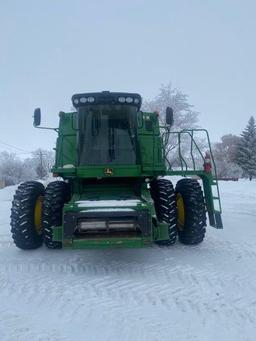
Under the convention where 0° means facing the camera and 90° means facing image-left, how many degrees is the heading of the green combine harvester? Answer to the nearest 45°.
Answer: approximately 0°

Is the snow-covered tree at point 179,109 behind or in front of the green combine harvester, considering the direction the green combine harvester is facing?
behind
